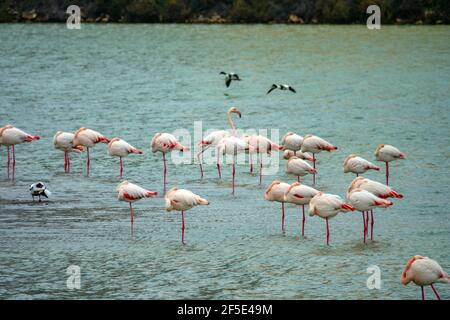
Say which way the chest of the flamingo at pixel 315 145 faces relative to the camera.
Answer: to the viewer's left

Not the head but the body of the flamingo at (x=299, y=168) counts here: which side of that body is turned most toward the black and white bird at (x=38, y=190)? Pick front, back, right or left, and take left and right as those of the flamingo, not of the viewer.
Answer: front

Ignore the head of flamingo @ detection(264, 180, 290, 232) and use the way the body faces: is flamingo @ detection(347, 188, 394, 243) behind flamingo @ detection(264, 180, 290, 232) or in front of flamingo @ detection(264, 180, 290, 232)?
behind

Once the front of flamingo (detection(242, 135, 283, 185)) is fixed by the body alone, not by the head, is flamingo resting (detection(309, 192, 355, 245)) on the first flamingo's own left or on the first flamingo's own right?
on the first flamingo's own left

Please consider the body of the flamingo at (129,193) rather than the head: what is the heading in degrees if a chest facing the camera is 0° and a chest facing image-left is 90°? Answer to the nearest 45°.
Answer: approximately 90°

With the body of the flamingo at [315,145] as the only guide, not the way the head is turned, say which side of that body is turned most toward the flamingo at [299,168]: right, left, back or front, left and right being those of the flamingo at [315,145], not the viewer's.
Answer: left

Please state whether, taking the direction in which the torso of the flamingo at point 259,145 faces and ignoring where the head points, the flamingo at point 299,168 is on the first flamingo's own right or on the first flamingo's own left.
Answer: on the first flamingo's own left

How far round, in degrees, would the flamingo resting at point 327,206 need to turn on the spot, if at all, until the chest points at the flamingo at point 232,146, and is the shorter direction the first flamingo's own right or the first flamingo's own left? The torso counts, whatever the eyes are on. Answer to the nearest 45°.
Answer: approximately 45° to the first flamingo's own right

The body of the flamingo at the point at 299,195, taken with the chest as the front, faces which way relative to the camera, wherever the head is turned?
to the viewer's left

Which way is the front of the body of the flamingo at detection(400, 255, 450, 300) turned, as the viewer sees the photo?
to the viewer's left

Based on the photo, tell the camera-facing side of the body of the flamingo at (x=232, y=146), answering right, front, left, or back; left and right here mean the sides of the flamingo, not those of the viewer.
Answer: left

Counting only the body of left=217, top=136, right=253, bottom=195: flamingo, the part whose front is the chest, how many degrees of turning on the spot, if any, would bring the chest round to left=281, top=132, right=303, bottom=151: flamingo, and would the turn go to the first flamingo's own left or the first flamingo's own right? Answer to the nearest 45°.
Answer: approximately 180°
